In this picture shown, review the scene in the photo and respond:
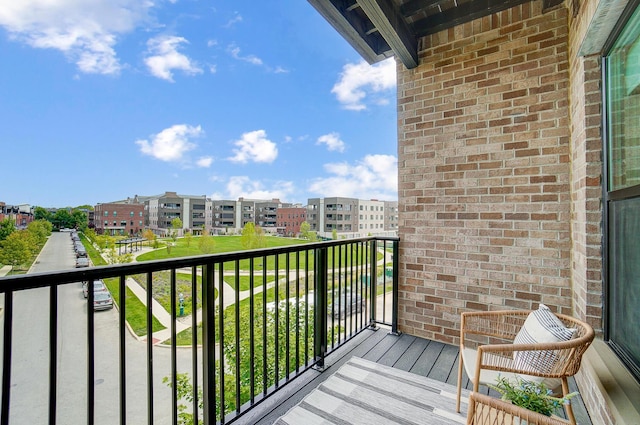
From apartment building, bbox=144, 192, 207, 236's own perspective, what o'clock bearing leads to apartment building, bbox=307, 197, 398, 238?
apartment building, bbox=307, 197, 398, 238 is roughly at 10 o'clock from apartment building, bbox=144, 192, 207, 236.

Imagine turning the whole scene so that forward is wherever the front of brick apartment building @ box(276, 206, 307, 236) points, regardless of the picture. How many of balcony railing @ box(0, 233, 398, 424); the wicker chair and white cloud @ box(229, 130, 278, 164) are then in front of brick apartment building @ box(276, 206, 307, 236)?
2

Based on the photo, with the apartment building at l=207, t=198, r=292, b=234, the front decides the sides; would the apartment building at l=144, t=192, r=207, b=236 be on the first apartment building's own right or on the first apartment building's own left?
on the first apartment building's own right

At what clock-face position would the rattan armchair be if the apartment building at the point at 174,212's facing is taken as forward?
The rattan armchair is roughly at 12 o'clock from the apartment building.

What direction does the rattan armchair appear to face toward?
to the viewer's left

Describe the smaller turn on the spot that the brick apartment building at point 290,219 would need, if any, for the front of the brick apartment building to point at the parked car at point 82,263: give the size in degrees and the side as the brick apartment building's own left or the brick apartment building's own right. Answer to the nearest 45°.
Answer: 0° — it already faces it

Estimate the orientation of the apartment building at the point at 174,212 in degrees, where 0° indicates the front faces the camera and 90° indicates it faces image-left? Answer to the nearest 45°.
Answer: approximately 0°

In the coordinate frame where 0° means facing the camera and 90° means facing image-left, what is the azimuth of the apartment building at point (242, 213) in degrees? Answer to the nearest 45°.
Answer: approximately 0°
